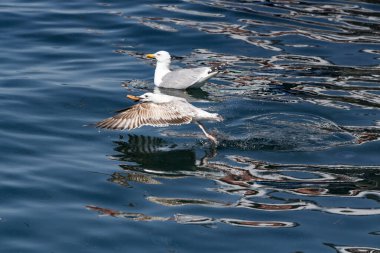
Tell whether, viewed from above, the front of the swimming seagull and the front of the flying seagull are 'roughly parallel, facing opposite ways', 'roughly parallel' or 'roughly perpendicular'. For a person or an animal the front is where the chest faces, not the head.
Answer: roughly parallel

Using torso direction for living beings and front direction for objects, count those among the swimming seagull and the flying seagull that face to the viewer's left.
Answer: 2

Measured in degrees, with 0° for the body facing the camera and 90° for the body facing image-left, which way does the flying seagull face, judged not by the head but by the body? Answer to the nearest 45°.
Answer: approximately 90°

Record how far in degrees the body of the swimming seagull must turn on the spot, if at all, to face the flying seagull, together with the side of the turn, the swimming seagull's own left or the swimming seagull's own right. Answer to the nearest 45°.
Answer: approximately 90° to the swimming seagull's own left

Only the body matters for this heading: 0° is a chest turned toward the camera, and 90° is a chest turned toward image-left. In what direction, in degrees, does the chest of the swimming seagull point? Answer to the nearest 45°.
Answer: approximately 90°

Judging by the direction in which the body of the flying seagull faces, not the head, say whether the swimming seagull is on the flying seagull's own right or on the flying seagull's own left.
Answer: on the flying seagull's own right
